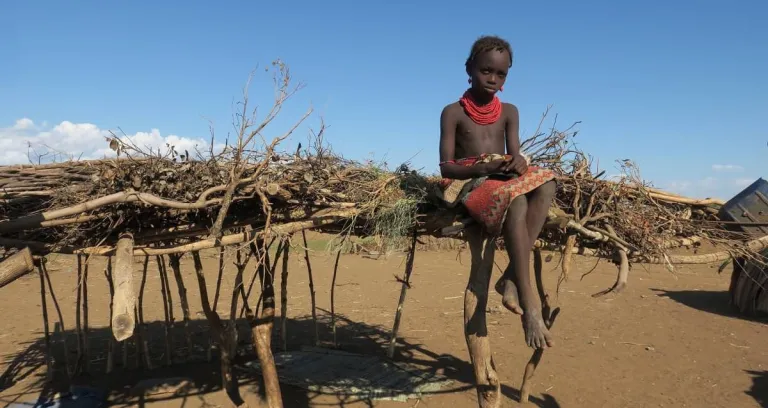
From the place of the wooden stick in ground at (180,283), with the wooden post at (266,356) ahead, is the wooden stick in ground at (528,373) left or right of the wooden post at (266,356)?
left

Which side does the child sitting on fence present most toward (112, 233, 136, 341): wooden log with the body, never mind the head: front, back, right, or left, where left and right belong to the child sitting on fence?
right

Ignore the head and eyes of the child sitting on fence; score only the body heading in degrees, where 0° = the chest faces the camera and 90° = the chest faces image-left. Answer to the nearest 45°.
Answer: approximately 315°

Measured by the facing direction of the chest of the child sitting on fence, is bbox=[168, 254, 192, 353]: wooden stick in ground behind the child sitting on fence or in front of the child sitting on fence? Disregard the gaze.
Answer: behind
